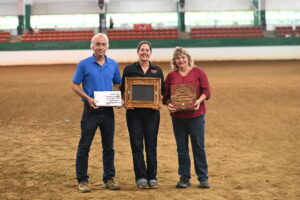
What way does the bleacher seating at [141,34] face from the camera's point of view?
toward the camera

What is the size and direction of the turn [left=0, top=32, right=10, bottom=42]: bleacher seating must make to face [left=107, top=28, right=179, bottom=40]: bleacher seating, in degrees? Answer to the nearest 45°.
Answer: approximately 90° to its left

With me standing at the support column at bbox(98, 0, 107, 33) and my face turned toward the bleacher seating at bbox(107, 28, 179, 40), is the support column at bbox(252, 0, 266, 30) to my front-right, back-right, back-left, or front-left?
front-left

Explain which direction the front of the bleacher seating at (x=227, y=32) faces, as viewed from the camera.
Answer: facing the viewer

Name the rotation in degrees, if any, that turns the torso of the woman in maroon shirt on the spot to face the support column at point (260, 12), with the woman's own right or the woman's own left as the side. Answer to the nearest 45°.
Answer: approximately 180°

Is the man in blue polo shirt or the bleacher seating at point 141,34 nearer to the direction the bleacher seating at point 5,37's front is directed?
the man in blue polo shirt

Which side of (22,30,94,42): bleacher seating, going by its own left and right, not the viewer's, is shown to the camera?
front

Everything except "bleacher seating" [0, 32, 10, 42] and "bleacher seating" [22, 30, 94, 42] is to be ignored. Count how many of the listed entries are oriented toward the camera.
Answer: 2

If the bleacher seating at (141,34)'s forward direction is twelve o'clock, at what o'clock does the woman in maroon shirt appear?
The woman in maroon shirt is roughly at 12 o'clock from the bleacher seating.
